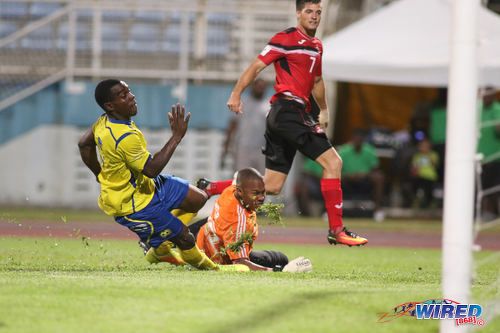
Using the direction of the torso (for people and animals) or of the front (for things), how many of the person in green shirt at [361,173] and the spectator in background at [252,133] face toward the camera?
2

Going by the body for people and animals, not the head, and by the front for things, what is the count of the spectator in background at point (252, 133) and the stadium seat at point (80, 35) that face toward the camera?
2

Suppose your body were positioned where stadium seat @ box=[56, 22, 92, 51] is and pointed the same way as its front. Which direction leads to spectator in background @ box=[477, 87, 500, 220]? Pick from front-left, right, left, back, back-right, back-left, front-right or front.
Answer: front-left

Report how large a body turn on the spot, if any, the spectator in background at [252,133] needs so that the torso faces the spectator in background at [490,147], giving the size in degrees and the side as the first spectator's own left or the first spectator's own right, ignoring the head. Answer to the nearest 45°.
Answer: approximately 90° to the first spectator's own left

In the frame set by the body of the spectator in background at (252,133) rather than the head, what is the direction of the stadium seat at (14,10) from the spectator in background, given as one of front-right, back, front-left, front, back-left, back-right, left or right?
back-right

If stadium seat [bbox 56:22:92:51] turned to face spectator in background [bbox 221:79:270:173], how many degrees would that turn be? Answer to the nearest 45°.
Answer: approximately 45° to its left

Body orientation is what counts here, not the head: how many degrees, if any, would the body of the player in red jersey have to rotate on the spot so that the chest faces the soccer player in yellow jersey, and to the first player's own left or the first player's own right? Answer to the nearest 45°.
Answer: approximately 90° to the first player's own right

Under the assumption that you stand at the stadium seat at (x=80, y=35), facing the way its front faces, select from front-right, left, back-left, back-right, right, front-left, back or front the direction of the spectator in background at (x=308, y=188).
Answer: front-left

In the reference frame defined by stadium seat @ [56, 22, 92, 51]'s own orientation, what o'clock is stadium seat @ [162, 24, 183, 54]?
stadium seat @ [162, 24, 183, 54] is roughly at 9 o'clock from stadium seat @ [56, 22, 92, 51].

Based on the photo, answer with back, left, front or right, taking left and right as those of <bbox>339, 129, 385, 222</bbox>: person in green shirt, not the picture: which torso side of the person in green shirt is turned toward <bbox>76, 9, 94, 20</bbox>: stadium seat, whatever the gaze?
right

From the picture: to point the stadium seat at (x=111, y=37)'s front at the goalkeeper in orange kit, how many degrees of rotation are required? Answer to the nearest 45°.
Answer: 0° — it already faces them
